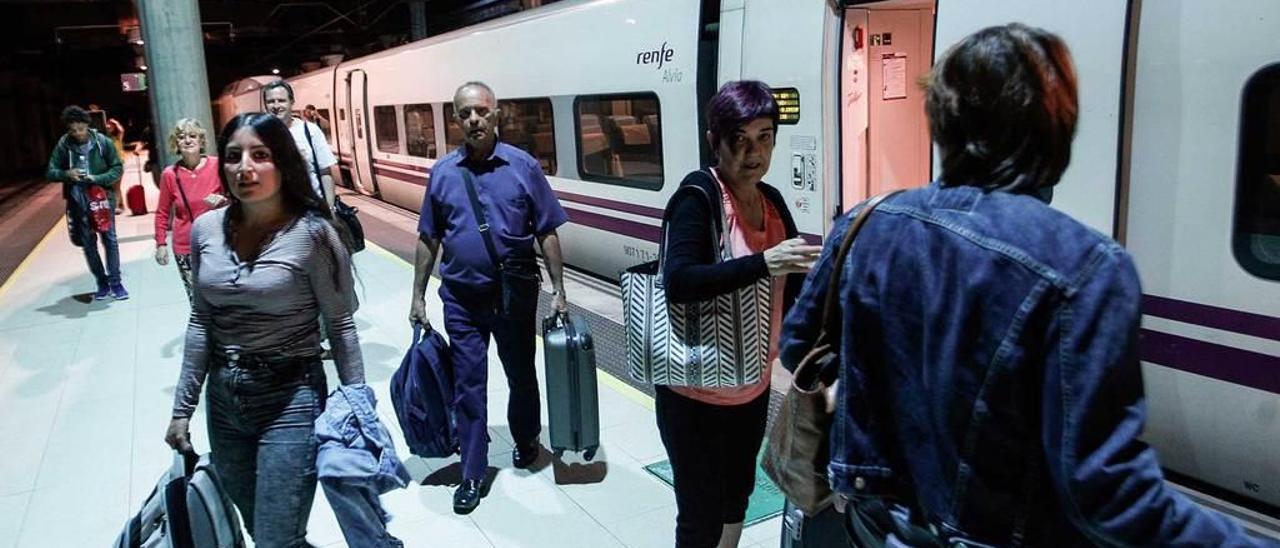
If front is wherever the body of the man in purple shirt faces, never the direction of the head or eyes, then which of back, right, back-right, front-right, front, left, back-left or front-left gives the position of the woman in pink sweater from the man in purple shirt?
back-right

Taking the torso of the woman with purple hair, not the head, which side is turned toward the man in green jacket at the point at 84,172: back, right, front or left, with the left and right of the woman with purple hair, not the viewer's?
back

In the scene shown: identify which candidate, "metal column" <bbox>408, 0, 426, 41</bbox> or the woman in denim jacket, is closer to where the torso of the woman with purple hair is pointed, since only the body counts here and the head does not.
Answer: the woman in denim jacket

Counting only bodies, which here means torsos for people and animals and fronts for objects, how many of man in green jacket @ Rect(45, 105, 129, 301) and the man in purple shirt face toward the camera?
2

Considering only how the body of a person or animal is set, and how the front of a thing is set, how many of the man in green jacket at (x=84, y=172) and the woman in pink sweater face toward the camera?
2

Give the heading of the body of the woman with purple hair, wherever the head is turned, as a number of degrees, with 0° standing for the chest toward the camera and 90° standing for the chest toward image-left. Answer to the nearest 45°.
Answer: approximately 315°

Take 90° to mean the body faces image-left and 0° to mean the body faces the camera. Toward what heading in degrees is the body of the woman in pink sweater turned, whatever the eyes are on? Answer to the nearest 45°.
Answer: approximately 0°

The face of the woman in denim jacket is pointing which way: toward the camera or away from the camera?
away from the camera

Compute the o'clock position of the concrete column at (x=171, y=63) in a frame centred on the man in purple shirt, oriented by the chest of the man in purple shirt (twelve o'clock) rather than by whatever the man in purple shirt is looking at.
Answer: The concrete column is roughly at 5 o'clock from the man in purple shirt.

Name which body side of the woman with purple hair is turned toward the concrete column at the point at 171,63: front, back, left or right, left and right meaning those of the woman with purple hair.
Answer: back
